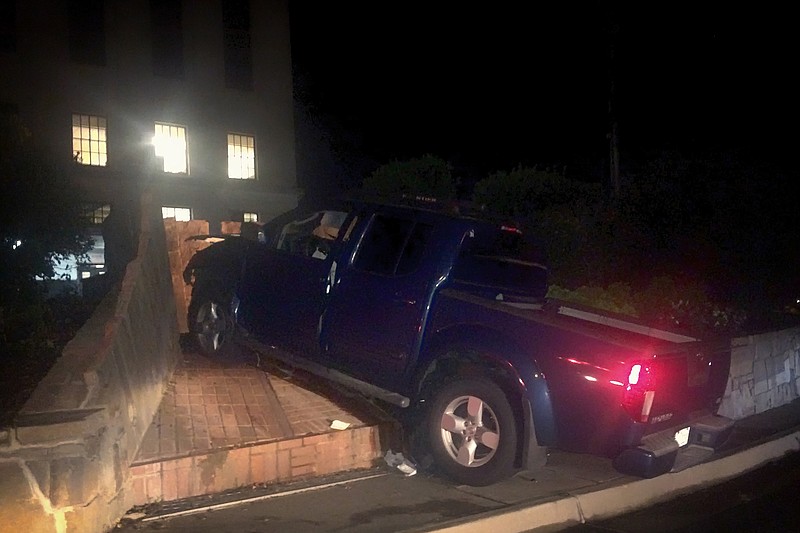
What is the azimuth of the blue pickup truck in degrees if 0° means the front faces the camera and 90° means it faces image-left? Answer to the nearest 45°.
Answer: approximately 135°

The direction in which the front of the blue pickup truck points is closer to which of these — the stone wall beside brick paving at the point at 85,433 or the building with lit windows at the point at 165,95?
the building with lit windows

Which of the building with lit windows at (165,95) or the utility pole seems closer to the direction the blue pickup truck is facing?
the building with lit windows

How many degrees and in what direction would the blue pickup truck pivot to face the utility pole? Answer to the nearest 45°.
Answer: approximately 45° to its right

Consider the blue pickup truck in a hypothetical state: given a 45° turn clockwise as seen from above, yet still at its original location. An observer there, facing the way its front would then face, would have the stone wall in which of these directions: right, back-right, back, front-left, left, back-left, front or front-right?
front-right

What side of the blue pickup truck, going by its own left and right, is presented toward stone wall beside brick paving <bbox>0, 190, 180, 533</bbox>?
left
